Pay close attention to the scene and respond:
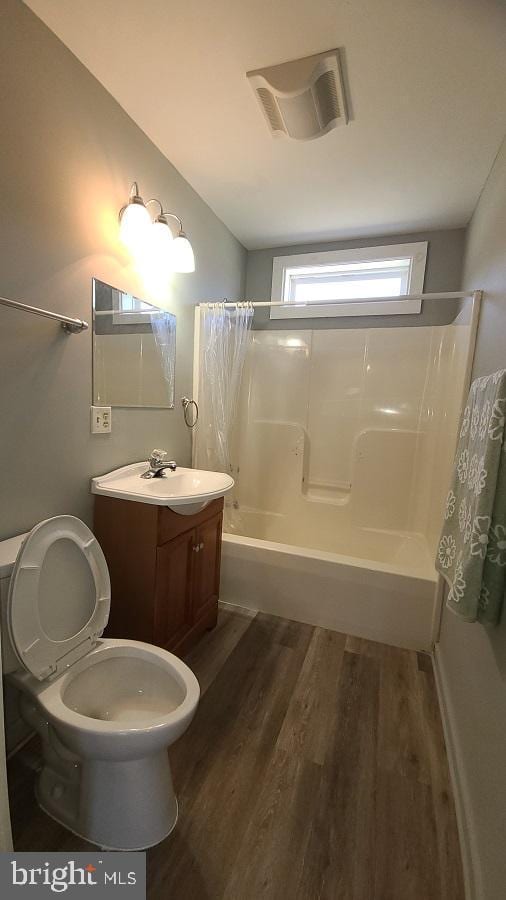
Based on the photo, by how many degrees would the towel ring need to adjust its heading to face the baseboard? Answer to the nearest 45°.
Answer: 0° — it already faces it

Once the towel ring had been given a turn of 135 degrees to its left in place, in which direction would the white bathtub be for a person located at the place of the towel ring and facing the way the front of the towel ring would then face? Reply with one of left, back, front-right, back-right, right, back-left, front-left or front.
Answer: back-right

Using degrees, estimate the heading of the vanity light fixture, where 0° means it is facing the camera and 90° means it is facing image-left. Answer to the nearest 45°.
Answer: approximately 315°

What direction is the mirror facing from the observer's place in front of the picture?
facing the viewer and to the right of the viewer

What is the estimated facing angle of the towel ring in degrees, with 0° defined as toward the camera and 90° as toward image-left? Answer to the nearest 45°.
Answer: approximately 315°
